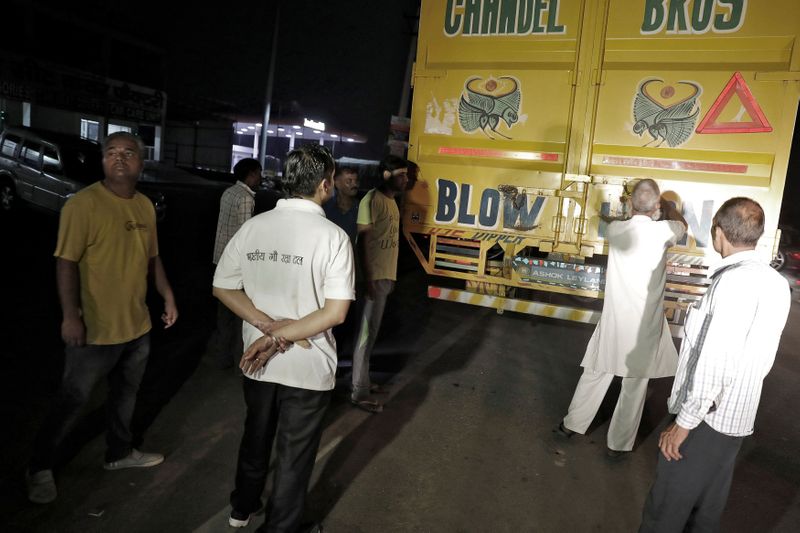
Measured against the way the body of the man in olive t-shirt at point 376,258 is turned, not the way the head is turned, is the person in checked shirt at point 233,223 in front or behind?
behind

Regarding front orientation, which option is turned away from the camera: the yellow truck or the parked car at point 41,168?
the yellow truck

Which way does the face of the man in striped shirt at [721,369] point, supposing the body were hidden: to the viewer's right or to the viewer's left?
to the viewer's left

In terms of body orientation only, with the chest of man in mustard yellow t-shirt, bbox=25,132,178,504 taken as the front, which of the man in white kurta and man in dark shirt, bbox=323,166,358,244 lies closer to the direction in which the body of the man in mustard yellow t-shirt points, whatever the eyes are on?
the man in white kurta

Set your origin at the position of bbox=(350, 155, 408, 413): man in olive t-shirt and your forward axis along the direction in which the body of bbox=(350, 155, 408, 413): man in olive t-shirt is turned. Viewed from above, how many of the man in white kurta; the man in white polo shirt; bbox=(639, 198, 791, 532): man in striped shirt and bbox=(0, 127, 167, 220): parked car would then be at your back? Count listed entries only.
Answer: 1

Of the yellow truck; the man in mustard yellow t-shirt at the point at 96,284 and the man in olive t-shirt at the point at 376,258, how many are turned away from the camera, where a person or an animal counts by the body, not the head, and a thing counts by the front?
1

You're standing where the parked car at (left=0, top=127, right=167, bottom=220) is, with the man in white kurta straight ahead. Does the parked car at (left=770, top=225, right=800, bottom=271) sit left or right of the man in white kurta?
left

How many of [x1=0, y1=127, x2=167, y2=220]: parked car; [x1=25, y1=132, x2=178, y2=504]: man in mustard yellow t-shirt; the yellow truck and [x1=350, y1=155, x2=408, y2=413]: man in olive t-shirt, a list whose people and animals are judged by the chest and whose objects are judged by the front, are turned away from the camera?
1

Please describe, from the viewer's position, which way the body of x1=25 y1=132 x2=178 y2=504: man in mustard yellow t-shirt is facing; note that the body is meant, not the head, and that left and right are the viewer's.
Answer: facing the viewer and to the right of the viewer

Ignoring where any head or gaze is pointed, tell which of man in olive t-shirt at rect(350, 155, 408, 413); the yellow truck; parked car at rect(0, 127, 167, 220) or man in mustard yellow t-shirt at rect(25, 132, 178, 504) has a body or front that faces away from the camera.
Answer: the yellow truck

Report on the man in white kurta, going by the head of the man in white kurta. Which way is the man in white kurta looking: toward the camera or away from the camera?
away from the camera

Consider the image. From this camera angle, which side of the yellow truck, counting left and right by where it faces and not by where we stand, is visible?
back
